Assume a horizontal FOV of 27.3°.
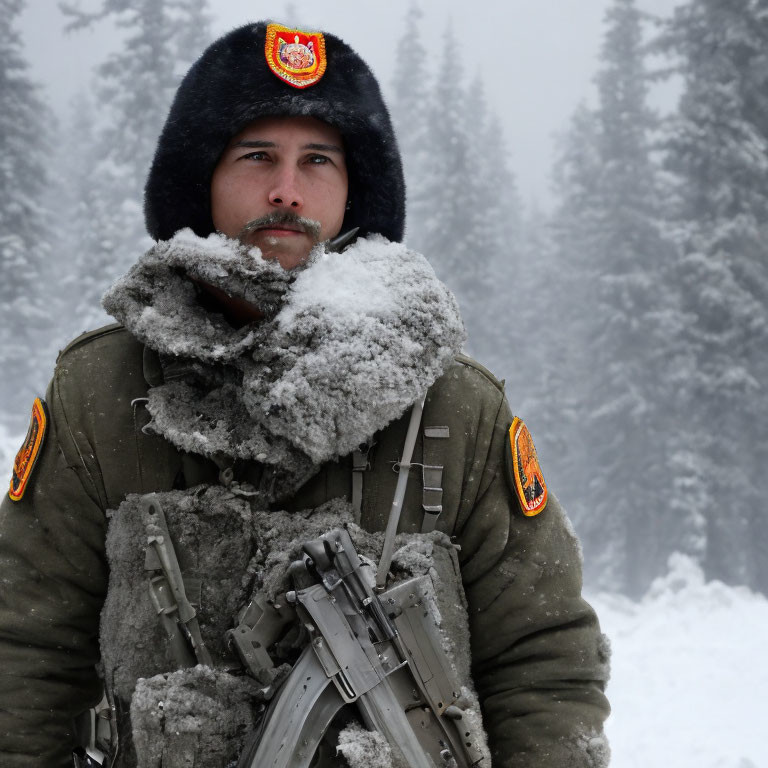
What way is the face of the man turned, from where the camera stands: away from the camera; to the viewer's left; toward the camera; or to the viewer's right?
toward the camera

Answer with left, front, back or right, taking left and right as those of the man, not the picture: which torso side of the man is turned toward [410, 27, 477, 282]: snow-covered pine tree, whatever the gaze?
back

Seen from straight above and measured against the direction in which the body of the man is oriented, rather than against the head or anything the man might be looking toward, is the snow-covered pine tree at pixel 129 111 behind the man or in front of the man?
behind

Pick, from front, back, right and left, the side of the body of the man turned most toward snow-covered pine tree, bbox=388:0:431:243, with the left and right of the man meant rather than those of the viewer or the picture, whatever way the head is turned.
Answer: back

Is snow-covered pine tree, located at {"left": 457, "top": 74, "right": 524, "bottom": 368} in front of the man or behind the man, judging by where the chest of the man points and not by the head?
behind

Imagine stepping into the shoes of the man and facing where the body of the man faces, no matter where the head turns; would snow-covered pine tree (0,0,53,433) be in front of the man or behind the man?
behind

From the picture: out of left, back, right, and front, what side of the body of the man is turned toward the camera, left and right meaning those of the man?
front
